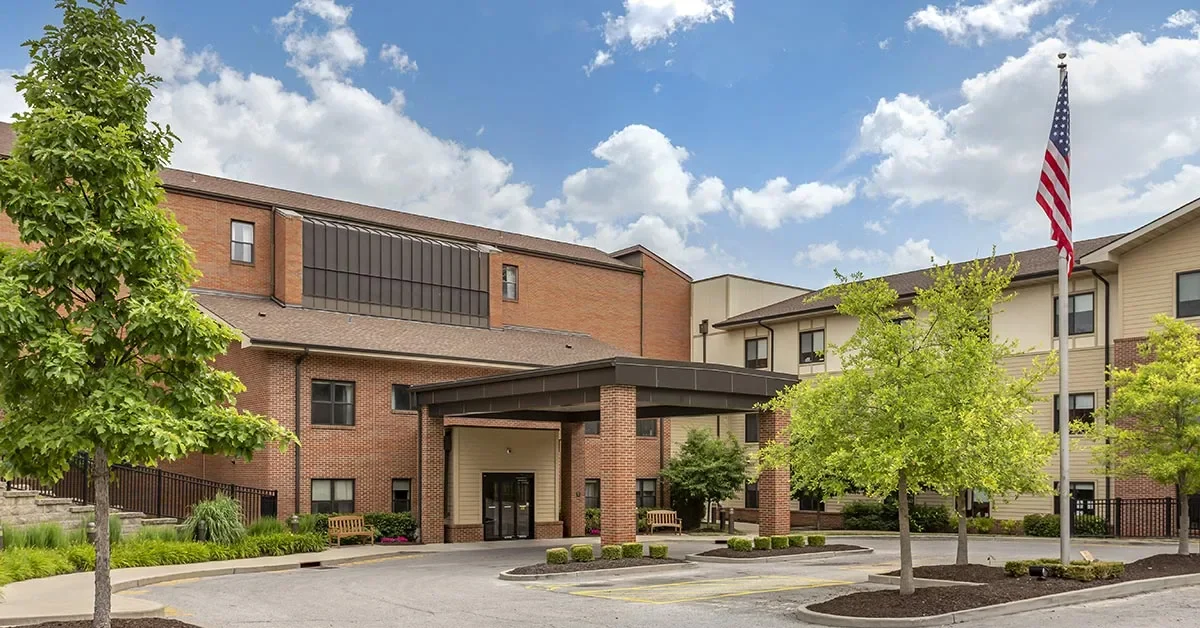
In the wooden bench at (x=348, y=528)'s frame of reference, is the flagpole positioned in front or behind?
in front

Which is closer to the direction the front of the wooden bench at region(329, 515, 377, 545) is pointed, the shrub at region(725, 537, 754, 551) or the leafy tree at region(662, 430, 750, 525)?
the shrub

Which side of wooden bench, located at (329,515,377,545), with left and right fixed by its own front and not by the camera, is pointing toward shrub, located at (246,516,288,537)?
right

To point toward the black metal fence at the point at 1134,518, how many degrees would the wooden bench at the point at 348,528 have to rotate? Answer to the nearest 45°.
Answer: approximately 45° to its left

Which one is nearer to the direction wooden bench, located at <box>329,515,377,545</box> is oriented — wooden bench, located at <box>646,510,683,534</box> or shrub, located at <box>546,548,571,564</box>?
the shrub

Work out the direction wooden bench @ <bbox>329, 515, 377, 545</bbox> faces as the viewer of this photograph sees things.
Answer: facing the viewer and to the right of the viewer

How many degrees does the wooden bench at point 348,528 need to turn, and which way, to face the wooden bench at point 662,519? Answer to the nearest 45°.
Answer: approximately 90° to its left

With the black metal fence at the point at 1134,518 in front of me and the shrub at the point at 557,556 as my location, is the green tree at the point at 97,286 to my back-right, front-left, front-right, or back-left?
back-right

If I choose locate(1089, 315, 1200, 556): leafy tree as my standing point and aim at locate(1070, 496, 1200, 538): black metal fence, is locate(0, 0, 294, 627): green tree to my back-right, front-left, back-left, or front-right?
back-left

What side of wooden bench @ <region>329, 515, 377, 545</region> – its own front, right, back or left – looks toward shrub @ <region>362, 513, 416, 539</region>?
left

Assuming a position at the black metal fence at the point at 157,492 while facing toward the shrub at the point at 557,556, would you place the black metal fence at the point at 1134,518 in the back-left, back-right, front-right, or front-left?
front-left
